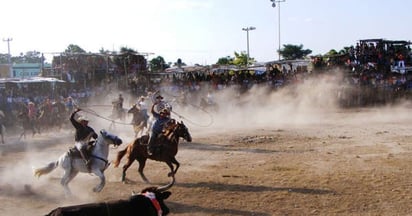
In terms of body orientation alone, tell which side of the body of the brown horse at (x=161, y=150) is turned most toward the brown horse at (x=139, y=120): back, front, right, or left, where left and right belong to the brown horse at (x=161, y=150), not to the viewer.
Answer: left

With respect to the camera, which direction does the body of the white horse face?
to the viewer's right

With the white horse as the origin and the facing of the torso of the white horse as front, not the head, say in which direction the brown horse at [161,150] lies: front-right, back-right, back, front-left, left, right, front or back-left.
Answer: front-left

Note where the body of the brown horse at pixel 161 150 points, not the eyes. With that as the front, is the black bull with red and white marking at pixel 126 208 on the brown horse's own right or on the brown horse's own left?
on the brown horse's own right

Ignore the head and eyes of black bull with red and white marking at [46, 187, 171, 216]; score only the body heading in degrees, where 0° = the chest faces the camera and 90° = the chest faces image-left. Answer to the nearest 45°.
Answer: approximately 270°

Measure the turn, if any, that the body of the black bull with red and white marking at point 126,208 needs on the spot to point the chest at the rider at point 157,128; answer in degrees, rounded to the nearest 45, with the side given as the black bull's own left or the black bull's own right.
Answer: approximately 90° to the black bull's own left

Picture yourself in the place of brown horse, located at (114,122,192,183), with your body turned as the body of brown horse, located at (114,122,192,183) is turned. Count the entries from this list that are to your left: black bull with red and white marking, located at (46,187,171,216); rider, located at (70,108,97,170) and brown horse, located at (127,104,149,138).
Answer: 1

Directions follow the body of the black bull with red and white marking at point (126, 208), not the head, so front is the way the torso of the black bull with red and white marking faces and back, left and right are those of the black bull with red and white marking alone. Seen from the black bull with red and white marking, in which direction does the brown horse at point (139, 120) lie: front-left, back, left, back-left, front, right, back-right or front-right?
left

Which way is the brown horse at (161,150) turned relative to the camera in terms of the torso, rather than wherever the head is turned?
to the viewer's right

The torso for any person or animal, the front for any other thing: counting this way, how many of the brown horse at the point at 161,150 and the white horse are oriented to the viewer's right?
2

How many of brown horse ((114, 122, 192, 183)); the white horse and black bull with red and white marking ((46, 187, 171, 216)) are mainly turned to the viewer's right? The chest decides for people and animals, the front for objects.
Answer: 3

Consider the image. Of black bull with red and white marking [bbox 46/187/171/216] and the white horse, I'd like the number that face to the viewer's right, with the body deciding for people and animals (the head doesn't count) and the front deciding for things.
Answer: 2

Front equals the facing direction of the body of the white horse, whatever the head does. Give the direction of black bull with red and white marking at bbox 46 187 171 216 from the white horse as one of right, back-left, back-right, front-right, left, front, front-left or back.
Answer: right
